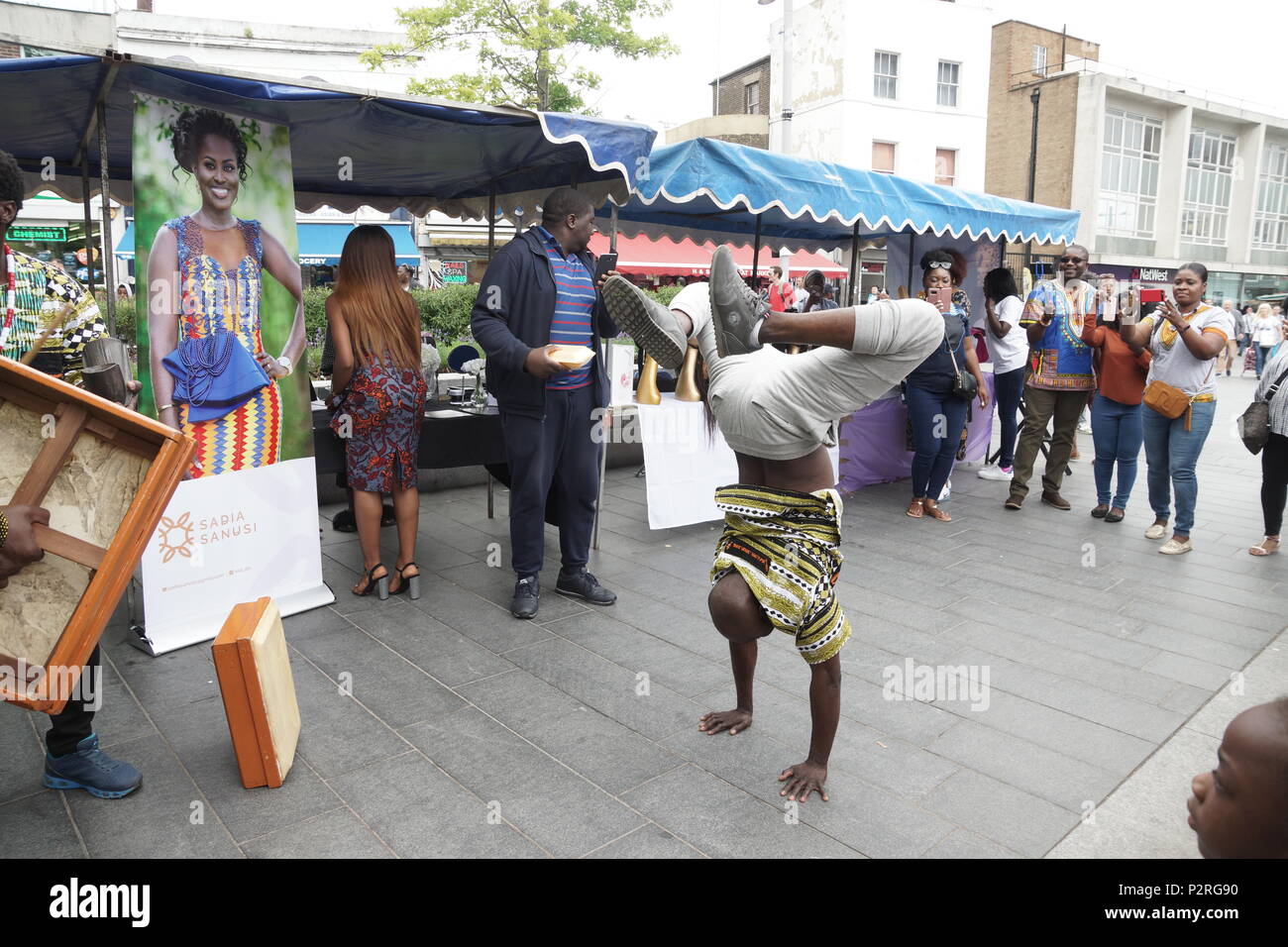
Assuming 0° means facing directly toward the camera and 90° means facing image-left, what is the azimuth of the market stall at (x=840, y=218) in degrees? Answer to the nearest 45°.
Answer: approximately 315°

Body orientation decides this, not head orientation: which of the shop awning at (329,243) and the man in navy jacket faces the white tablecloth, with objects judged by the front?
the shop awning

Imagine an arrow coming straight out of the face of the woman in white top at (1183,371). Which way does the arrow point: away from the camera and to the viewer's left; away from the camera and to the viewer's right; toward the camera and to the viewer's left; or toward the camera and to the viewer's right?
toward the camera and to the viewer's left

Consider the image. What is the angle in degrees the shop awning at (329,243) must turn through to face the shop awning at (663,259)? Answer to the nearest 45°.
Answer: approximately 45° to its left

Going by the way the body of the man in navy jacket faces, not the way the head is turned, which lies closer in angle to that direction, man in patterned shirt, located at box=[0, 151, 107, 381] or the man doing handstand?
the man doing handstand

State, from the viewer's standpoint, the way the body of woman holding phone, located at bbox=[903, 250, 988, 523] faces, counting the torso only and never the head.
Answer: toward the camera

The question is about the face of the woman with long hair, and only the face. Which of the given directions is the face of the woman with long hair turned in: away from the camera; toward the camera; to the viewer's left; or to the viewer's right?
away from the camera

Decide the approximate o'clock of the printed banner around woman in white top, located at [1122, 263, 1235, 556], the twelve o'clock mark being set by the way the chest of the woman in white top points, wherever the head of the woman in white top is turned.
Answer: The printed banner is roughly at 12 o'clock from the woman in white top.

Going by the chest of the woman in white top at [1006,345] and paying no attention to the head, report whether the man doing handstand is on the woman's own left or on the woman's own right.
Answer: on the woman's own left

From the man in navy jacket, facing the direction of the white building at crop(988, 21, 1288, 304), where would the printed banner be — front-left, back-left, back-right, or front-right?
back-left

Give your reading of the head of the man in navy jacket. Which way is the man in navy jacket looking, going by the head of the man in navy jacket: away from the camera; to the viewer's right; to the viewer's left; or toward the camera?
to the viewer's right

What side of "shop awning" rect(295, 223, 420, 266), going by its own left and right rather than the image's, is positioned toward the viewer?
front

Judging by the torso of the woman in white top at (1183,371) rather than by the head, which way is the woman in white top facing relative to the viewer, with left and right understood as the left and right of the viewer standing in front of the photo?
facing the viewer and to the left of the viewer
